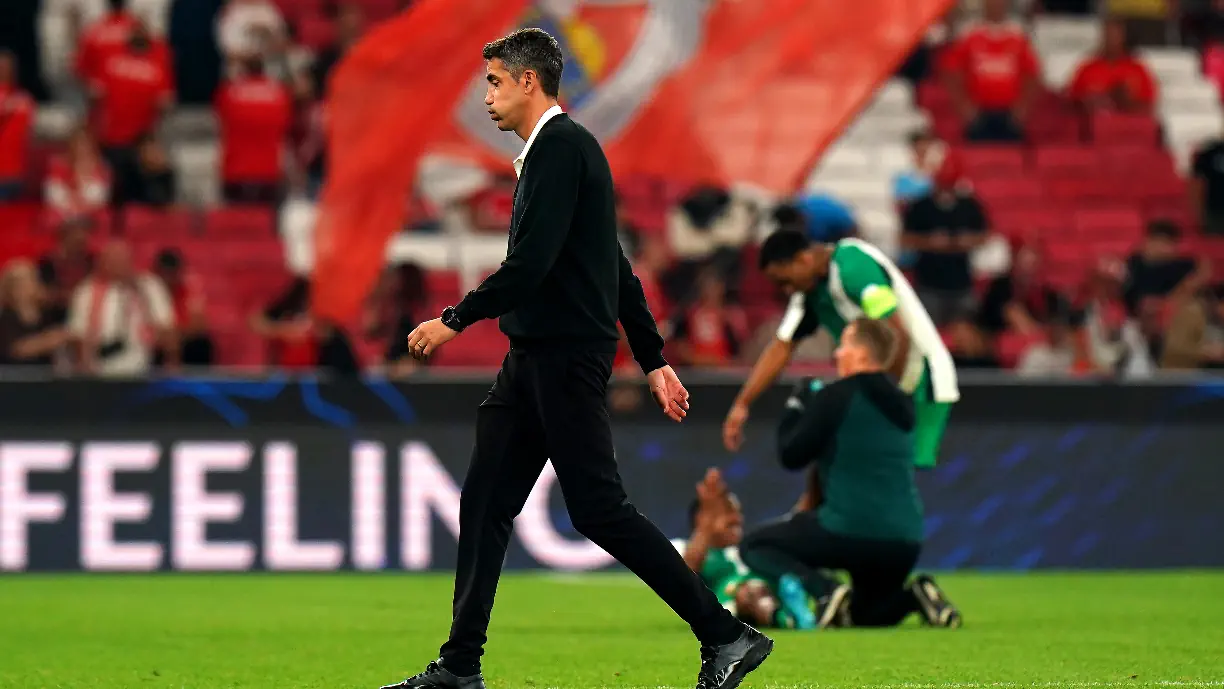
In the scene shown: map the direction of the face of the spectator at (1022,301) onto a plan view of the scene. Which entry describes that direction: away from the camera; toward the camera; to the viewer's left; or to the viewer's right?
toward the camera

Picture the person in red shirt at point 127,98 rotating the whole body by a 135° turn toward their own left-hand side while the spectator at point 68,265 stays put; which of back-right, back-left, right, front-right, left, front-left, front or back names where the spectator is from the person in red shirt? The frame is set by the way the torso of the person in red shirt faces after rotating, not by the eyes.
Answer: back-right

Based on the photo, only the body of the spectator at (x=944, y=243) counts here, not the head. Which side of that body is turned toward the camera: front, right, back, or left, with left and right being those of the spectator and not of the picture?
front

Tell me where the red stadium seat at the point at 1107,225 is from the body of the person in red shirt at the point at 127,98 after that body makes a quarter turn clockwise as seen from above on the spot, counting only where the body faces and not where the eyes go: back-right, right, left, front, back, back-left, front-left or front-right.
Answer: back

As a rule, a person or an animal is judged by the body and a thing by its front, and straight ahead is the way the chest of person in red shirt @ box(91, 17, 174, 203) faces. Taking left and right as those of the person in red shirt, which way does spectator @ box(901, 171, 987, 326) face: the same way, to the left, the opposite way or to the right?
the same way

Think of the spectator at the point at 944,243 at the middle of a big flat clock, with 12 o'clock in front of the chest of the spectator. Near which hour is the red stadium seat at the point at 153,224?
The red stadium seat is roughly at 3 o'clock from the spectator.

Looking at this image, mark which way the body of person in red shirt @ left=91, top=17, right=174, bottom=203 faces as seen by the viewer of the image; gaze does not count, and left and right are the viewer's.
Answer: facing the viewer

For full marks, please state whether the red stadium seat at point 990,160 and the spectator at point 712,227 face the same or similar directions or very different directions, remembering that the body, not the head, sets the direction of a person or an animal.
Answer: same or similar directions

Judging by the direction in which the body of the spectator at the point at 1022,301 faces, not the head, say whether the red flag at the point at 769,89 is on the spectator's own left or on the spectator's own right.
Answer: on the spectator's own right

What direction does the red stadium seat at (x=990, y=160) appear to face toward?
toward the camera

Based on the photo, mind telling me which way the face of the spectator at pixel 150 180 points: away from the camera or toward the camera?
toward the camera

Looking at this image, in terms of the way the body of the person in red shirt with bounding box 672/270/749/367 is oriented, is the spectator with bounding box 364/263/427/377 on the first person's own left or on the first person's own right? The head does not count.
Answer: on the first person's own right

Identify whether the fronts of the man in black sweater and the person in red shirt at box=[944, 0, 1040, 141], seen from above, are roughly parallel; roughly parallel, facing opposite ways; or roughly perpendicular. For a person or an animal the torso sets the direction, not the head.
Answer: roughly perpendicular

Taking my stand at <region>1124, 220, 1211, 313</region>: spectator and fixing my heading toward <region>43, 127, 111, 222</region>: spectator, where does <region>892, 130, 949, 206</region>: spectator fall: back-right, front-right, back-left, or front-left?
front-right

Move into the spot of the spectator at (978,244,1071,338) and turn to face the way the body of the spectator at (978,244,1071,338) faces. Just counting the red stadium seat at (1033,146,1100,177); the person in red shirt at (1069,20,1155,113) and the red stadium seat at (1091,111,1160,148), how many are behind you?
3

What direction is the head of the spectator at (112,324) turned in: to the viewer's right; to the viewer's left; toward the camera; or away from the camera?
toward the camera

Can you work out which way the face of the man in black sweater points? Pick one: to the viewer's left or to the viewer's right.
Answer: to the viewer's left

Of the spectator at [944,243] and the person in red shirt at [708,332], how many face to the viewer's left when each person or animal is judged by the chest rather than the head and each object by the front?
0
